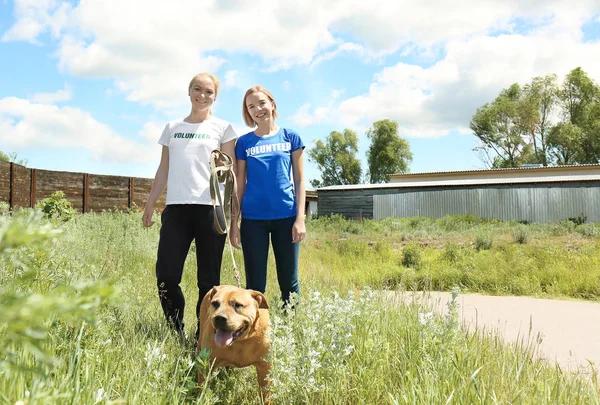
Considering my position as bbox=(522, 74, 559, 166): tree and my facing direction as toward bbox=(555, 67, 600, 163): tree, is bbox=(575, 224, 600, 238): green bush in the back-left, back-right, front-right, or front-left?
front-right

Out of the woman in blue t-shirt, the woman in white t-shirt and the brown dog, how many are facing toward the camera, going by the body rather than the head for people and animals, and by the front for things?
3

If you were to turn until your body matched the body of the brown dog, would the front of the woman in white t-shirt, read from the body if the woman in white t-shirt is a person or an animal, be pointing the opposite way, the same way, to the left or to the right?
the same way

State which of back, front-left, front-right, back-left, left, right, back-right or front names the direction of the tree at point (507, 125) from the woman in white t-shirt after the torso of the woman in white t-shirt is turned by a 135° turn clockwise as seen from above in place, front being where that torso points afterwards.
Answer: right

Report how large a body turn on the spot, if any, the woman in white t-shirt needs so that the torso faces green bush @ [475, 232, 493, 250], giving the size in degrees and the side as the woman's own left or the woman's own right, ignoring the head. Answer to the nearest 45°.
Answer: approximately 135° to the woman's own left

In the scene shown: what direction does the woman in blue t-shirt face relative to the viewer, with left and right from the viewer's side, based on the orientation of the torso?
facing the viewer

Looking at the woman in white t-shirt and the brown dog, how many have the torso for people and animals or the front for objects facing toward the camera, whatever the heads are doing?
2

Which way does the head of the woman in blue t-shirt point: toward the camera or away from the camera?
toward the camera

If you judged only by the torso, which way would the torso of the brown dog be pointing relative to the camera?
toward the camera

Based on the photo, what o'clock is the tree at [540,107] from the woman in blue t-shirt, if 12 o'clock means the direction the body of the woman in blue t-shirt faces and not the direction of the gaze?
The tree is roughly at 7 o'clock from the woman in blue t-shirt.

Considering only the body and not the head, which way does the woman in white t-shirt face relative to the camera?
toward the camera

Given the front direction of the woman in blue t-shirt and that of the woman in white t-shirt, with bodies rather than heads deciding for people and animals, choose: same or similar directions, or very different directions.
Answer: same or similar directions

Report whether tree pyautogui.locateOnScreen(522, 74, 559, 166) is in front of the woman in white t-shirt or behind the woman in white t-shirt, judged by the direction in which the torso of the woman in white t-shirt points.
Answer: behind

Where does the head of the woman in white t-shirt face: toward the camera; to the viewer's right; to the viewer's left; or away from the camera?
toward the camera
